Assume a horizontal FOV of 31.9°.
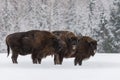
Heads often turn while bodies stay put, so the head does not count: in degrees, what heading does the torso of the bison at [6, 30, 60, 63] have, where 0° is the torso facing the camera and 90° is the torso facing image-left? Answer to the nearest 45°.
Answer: approximately 270°

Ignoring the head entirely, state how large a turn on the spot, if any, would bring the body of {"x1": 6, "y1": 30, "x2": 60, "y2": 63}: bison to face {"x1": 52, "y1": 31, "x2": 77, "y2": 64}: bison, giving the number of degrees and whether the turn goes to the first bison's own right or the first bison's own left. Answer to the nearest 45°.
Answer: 0° — it already faces it

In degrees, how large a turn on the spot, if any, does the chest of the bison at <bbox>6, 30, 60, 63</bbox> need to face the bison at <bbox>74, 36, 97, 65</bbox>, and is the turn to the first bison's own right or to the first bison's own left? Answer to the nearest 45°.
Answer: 0° — it already faces it
